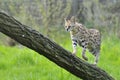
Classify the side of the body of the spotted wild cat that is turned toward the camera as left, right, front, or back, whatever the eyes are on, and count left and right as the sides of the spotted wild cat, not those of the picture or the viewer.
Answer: left
